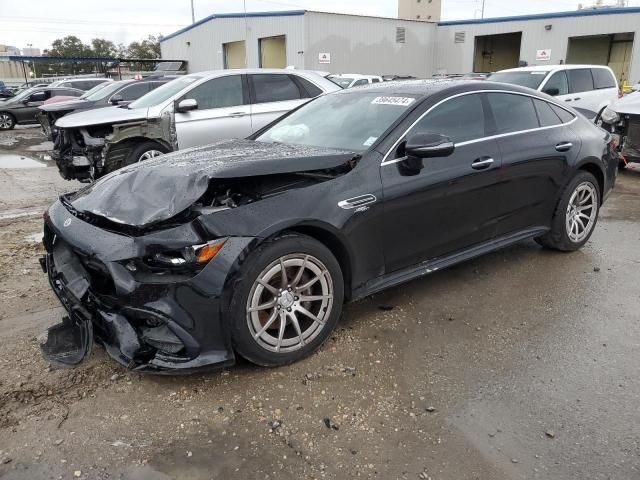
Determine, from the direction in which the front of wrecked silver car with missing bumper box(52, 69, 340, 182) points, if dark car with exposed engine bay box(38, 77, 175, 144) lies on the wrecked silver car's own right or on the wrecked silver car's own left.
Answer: on the wrecked silver car's own right

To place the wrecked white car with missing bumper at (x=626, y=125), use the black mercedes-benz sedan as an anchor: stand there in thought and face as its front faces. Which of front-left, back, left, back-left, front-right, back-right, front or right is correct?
back

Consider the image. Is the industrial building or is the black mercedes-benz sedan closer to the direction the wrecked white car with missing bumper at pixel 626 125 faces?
the black mercedes-benz sedan

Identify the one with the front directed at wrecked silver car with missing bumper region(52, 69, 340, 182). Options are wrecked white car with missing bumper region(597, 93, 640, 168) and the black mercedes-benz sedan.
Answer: wrecked white car with missing bumper region(597, 93, 640, 168)

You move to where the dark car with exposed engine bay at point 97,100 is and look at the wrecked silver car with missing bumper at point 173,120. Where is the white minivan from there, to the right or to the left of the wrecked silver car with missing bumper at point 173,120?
left

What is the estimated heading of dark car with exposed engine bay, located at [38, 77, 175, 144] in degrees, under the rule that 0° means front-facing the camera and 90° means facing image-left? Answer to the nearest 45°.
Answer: approximately 45°

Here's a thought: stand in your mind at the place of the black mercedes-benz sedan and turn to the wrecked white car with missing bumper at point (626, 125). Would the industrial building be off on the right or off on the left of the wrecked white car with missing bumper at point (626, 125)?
left

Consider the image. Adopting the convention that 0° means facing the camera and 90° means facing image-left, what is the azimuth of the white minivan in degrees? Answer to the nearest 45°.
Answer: approximately 45°

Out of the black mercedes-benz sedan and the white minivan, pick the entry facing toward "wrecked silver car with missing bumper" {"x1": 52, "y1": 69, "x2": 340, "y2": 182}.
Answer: the white minivan

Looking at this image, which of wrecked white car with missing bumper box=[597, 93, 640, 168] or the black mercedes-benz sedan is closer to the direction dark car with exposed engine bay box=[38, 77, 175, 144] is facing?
the black mercedes-benz sedan
